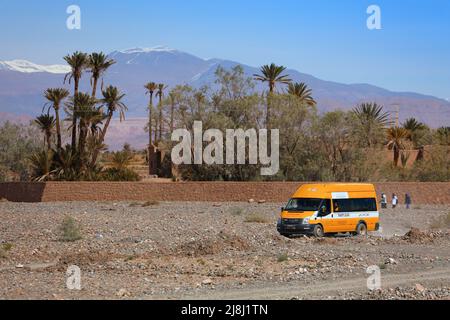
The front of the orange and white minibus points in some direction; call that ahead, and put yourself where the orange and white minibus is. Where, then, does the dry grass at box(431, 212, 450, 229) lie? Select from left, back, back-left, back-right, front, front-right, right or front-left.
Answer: back

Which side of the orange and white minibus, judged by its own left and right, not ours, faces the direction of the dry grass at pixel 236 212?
right

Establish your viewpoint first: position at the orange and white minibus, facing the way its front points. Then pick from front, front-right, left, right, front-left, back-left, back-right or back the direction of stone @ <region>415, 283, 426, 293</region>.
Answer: front-left

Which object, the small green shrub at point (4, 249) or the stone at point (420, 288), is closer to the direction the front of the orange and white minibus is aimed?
the small green shrub

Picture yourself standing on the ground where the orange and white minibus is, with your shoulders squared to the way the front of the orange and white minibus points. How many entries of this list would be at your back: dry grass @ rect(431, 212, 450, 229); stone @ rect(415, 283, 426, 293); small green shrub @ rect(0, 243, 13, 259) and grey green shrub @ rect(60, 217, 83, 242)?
1

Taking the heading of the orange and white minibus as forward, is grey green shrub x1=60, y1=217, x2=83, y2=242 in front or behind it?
in front

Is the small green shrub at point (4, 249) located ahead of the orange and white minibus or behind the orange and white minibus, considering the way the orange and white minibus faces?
ahead

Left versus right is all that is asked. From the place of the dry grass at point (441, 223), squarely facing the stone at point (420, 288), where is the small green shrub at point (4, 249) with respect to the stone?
right
